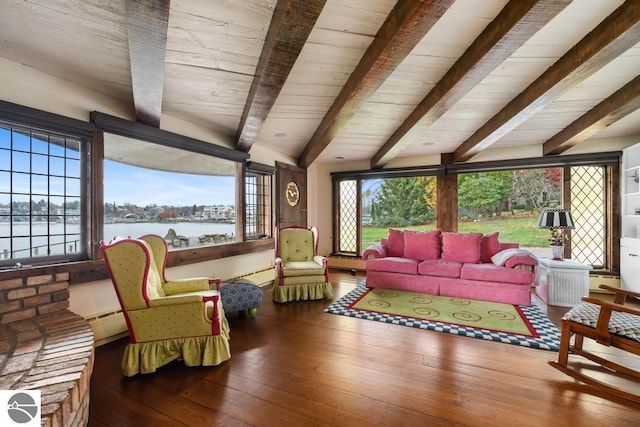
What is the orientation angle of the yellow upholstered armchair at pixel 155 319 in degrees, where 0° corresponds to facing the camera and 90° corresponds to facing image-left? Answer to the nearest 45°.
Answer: approximately 270°

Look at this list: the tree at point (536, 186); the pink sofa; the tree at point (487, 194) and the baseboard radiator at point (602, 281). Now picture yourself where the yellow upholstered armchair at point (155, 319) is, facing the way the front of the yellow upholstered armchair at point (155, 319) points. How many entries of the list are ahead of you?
4

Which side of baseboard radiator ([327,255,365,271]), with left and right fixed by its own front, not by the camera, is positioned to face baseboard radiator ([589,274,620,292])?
left

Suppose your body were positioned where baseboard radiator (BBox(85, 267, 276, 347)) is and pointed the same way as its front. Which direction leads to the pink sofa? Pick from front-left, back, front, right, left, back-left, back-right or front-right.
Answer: front-left

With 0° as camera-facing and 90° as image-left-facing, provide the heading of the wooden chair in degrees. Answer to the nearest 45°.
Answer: approximately 135°

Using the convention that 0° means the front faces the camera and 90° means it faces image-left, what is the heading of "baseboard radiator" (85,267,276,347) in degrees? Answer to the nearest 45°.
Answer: approximately 315°

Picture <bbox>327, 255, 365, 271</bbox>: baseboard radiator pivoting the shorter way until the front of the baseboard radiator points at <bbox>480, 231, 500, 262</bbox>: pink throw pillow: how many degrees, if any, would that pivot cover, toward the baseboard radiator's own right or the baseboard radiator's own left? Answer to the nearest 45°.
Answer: approximately 45° to the baseboard radiator's own left

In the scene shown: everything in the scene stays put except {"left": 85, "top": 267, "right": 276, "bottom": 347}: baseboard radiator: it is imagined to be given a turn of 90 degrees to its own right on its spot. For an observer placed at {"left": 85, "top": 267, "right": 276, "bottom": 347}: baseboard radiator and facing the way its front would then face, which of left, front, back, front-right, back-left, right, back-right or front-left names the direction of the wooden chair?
left

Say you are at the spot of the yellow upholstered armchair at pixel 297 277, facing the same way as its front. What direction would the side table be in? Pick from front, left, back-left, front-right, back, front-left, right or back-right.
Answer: front-left

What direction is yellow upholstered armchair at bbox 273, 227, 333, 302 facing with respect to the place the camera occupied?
facing the viewer and to the right of the viewer

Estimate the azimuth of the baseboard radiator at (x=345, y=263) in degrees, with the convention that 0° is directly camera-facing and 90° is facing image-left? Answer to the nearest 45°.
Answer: approximately 0°

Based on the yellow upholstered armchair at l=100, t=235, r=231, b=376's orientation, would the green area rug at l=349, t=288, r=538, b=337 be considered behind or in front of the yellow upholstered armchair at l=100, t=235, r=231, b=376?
in front
